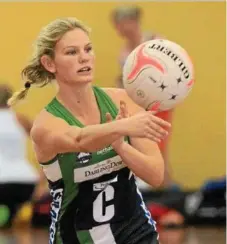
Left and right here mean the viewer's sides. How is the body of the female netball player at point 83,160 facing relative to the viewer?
facing the viewer and to the right of the viewer

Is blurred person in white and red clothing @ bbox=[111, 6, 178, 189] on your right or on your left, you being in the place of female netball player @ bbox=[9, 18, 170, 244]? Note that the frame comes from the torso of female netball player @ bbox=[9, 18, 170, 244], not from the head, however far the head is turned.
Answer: on your left

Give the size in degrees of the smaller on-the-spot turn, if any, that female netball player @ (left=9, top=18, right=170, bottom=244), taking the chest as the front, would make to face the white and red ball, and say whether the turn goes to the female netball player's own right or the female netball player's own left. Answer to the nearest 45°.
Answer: approximately 45° to the female netball player's own left

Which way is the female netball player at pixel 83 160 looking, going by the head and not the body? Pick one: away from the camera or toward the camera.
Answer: toward the camera
